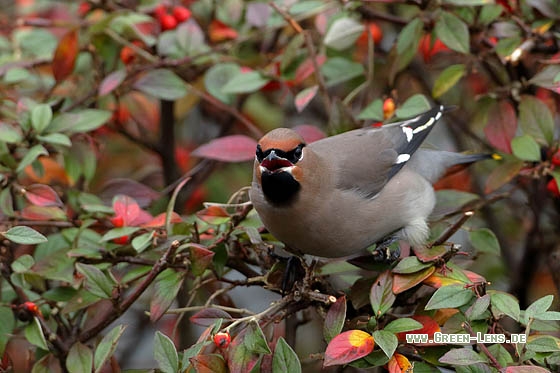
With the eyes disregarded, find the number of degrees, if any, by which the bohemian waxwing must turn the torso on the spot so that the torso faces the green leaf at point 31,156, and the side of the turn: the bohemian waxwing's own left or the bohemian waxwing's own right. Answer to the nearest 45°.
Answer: approximately 45° to the bohemian waxwing's own right

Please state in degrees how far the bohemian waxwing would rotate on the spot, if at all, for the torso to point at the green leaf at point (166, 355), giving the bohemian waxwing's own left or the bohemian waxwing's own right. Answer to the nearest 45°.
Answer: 0° — it already faces it

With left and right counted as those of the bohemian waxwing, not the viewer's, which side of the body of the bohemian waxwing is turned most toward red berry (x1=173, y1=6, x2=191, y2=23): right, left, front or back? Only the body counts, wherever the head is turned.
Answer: right

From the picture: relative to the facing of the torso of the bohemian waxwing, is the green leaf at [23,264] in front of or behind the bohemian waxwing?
in front

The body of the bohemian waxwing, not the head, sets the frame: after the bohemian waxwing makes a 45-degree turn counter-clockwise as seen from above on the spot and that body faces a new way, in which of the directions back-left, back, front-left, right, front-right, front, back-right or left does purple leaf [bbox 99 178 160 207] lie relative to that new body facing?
right

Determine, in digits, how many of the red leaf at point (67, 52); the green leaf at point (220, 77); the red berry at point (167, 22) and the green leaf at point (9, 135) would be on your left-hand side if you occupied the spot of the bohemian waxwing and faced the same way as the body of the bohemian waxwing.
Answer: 0

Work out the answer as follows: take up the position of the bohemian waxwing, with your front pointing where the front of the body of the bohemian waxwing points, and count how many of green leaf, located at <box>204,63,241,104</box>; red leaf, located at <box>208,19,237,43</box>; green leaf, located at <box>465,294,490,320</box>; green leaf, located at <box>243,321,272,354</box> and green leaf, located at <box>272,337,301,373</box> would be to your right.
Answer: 2

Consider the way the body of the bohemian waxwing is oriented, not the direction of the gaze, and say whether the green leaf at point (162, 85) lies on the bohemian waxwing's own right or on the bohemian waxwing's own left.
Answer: on the bohemian waxwing's own right

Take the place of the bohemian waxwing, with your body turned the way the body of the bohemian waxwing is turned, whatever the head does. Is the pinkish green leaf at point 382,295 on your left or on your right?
on your left

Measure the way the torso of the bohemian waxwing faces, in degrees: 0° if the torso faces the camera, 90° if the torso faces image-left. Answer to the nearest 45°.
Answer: approximately 45°

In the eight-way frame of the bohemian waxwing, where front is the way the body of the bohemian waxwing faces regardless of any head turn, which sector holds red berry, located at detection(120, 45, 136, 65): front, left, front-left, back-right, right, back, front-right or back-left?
right

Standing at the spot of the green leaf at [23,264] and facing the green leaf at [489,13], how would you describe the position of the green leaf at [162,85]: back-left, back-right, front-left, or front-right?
front-left

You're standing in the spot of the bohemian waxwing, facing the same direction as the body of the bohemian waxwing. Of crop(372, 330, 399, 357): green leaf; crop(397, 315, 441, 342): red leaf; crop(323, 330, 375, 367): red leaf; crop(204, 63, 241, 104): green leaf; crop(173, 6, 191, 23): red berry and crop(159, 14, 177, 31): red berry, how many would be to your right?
3

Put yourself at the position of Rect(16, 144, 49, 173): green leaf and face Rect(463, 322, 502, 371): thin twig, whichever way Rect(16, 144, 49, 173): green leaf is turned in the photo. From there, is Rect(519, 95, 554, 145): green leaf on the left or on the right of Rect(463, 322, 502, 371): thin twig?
left

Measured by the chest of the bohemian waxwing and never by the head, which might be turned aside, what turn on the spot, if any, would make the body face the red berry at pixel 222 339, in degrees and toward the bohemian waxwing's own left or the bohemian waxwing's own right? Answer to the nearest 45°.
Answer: approximately 45° to the bohemian waxwing's own left
